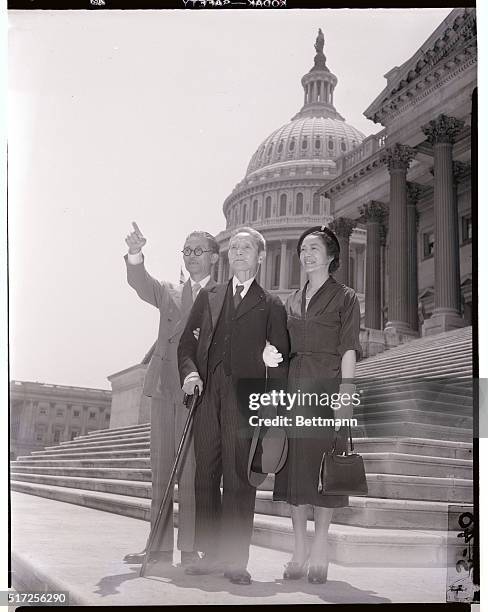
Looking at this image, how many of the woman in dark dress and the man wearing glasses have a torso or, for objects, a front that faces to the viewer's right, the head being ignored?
0

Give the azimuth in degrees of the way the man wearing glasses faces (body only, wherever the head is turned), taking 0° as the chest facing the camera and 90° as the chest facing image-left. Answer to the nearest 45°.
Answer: approximately 45°

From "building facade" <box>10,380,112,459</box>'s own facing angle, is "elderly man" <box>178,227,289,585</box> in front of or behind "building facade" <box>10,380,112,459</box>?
in front

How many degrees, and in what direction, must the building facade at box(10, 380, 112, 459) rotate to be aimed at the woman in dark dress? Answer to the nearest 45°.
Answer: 0° — it already faces them

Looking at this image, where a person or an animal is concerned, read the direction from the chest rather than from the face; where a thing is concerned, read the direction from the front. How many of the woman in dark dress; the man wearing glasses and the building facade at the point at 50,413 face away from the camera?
0

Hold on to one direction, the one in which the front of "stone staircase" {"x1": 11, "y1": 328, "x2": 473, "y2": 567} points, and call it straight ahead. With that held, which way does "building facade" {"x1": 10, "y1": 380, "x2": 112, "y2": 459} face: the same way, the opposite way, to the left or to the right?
to the left

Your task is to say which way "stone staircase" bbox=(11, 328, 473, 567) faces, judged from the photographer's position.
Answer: facing the viewer and to the left of the viewer

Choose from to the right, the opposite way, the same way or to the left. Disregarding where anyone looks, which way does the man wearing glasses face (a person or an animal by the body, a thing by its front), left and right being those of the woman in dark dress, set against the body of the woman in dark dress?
the same way

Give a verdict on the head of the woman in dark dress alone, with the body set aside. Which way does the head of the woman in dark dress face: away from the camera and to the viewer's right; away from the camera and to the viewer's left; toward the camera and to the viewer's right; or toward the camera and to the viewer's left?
toward the camera and to the viewer's left
